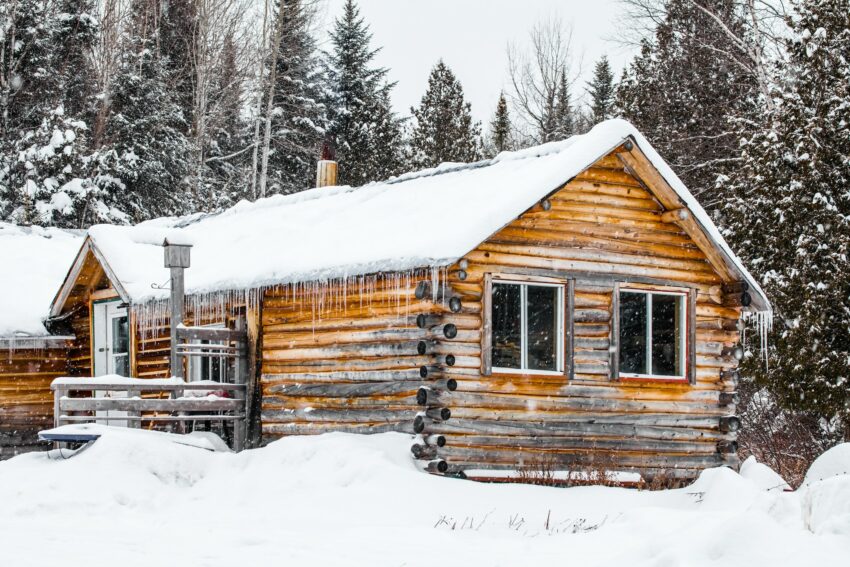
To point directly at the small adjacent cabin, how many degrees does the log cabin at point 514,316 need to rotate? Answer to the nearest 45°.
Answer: approximately 90° to its right

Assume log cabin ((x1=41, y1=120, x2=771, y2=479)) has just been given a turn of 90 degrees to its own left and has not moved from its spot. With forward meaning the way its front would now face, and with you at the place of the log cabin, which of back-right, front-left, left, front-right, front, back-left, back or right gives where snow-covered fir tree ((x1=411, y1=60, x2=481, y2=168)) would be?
back-left

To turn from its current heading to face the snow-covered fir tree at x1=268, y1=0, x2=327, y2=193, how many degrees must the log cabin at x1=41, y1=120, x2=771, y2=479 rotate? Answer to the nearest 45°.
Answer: approximately 135° to its right

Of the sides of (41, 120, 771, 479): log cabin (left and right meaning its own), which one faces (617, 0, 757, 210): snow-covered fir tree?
back

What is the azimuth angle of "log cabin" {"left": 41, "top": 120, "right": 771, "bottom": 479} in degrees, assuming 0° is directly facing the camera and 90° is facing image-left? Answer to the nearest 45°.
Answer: approximately 45°

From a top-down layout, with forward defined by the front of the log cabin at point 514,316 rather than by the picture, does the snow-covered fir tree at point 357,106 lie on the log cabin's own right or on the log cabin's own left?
on the log cabin's own right
